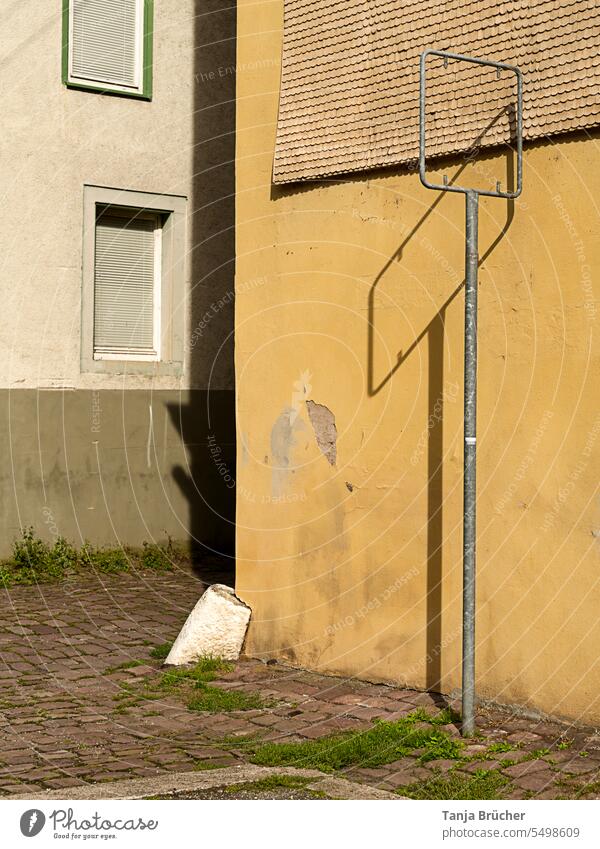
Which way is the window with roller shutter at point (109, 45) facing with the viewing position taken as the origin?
facing the viewer and to the left of the viewer

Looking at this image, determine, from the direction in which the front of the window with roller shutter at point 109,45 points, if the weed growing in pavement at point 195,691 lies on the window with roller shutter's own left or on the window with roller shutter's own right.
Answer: on the window with roller shutter's own left

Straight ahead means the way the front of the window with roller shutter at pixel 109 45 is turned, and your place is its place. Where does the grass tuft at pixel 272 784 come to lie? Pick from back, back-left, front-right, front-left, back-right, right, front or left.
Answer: front-left

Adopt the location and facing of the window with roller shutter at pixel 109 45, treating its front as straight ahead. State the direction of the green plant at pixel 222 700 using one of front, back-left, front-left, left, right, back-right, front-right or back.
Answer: front-left

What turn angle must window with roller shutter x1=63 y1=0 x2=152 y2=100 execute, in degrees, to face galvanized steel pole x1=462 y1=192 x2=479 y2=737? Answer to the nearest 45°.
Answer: approximately 45° to its left

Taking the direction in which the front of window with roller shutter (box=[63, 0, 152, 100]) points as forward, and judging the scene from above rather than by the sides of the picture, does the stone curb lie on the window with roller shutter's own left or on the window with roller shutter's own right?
on the window with roller shutter's own left

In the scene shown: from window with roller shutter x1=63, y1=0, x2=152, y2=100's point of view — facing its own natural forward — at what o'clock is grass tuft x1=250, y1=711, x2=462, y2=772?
The grass tuft is roughly at 10 o'clock from the window with roller shutter.
